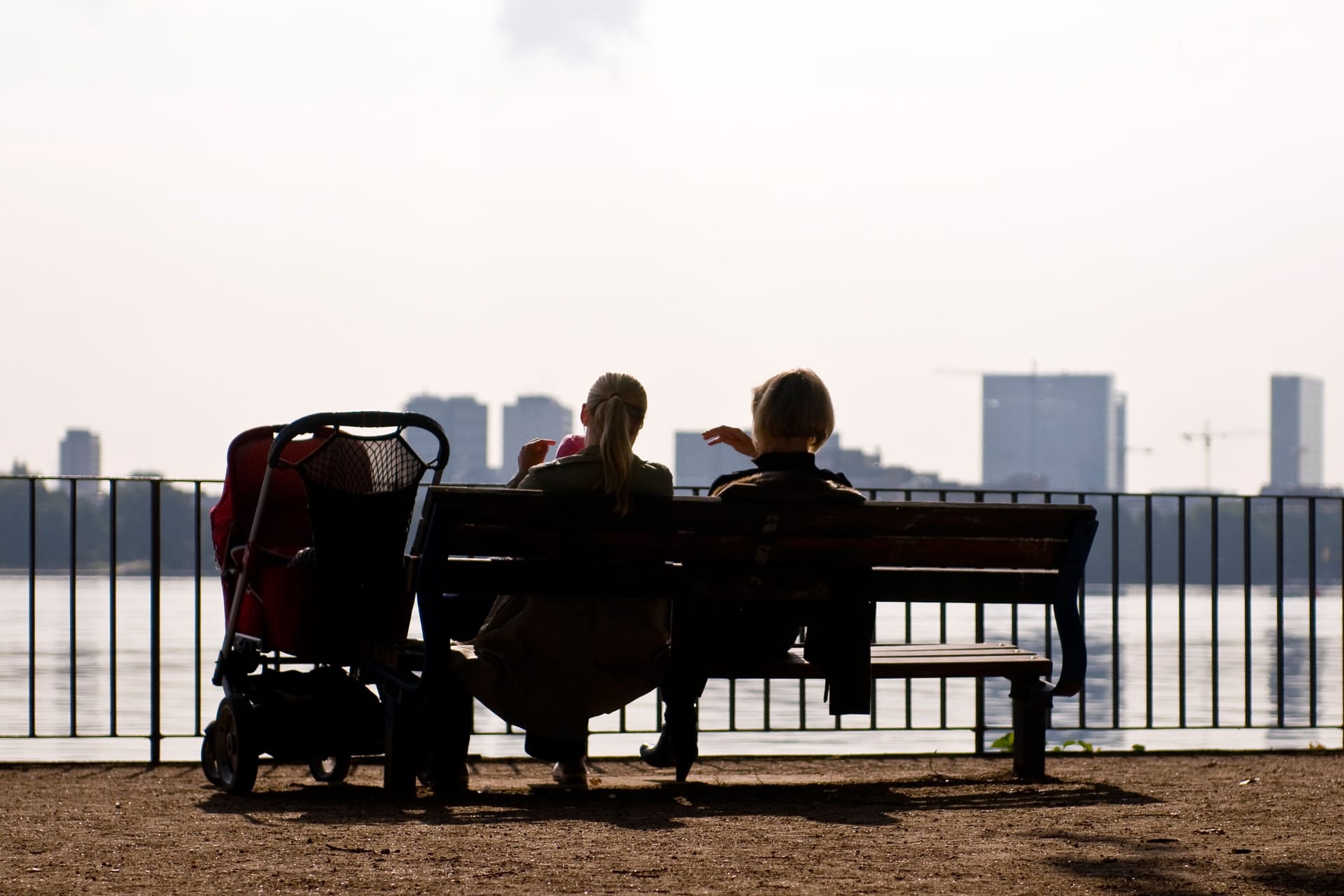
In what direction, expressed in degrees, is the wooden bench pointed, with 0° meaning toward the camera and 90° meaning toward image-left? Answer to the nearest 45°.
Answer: approximately 180°

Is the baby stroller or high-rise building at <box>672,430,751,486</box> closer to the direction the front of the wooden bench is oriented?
the high-rise building

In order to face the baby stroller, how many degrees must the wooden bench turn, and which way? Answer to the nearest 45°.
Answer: approximately 90° to its left

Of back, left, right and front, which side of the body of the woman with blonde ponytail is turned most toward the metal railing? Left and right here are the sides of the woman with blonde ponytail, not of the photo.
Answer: front

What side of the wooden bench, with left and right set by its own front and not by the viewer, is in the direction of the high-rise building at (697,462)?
front

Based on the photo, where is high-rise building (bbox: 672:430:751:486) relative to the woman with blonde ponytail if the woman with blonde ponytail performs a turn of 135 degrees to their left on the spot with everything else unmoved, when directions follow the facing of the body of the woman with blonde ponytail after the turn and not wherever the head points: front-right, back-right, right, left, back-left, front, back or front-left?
back-right

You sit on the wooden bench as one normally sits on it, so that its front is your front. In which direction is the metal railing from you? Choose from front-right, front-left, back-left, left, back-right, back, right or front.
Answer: front

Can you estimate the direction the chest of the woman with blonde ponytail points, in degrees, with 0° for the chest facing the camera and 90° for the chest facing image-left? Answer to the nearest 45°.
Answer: approximately 180°
